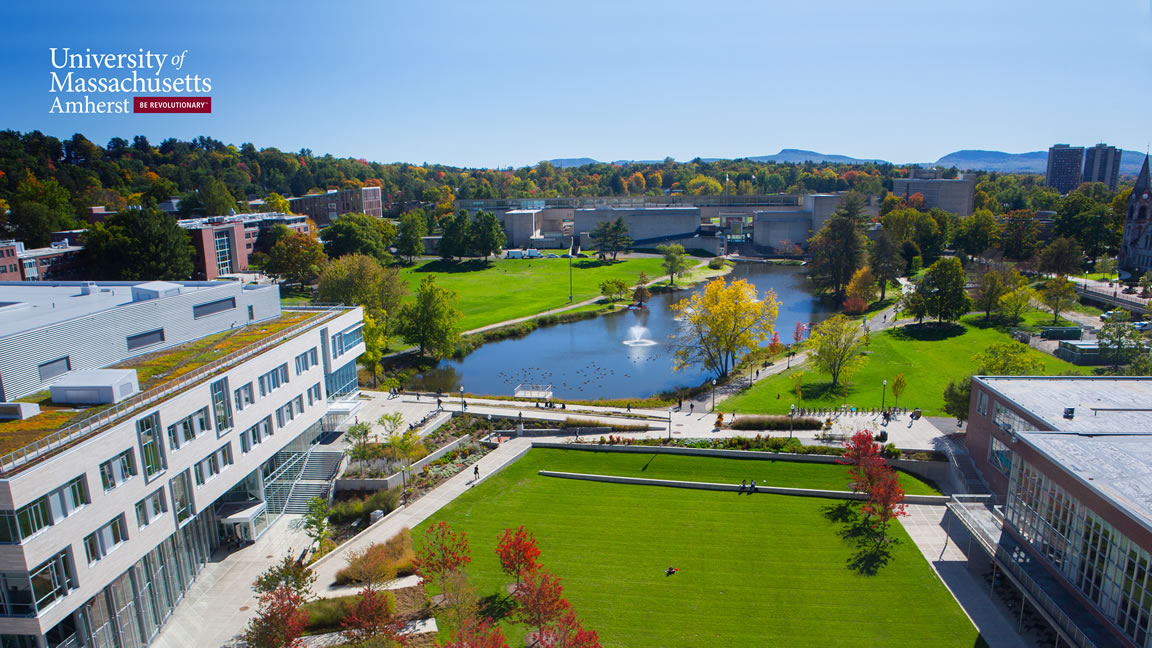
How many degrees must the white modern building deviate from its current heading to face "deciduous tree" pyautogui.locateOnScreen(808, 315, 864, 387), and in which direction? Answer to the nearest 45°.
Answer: approximately 45° to its left

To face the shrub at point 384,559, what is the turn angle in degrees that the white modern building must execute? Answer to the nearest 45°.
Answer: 0° — it already faces it

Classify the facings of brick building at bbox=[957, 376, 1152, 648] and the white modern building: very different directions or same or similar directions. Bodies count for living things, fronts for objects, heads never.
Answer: very different directions

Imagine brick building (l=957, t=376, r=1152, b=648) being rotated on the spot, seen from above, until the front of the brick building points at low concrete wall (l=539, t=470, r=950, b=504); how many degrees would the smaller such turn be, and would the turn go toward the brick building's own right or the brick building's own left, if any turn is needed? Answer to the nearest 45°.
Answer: approximately 45° to the brick building's own right

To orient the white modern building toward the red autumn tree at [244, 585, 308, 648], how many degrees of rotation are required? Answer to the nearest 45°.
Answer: approximately 45° to its right

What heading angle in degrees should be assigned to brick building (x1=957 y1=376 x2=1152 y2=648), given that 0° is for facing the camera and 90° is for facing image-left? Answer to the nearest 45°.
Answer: approximately 45°

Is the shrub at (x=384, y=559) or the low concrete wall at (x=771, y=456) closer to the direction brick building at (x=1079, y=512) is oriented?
the shrub

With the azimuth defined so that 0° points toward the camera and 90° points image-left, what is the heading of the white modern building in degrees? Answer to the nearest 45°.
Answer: approximately 315°

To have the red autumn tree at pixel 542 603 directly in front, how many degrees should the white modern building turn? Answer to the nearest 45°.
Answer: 0° — it already faces it
